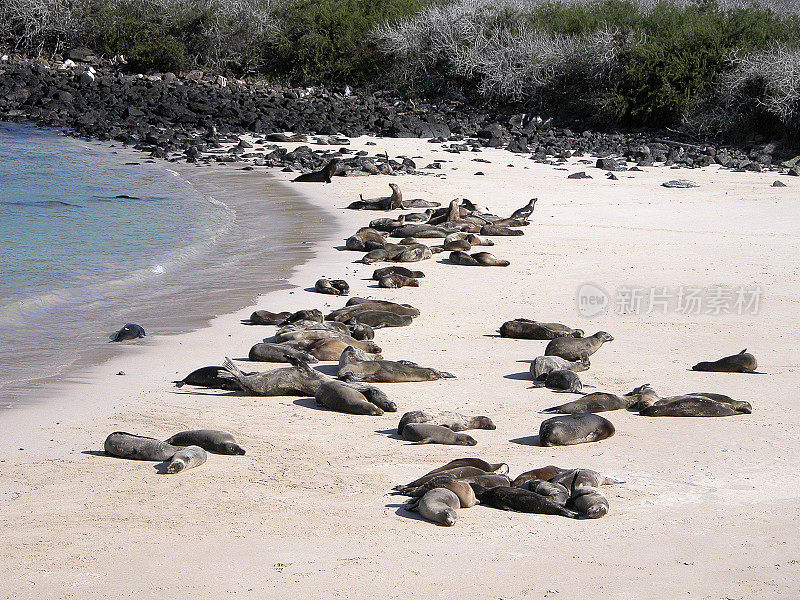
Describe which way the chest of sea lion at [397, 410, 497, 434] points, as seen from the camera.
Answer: to the viewer's right

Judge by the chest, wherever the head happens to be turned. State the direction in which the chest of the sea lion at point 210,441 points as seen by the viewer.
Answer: to the viewer's right

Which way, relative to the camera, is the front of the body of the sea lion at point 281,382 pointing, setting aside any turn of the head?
to the viewer's right

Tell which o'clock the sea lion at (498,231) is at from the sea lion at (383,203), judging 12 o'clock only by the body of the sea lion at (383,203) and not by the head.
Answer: the sea lion at (498,231) is roughly at 2 o'clock from the sea lion at (383,203).

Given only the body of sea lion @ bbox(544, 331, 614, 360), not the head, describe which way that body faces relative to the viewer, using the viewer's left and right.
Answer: facing to the right of the viewer

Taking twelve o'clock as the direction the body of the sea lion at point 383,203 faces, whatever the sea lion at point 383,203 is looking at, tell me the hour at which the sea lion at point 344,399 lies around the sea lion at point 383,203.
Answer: the sea lion at point 344,399 is roughly at 3 o'clock from the sea lion at point 383,203.

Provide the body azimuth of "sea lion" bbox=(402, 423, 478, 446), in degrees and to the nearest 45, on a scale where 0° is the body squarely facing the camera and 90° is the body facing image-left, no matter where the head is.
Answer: approximately 270°

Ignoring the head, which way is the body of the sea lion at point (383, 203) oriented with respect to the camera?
to the viewer's right
